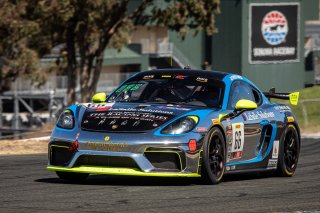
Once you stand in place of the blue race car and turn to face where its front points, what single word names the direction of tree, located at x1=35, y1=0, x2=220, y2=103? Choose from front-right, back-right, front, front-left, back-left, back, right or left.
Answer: back-right

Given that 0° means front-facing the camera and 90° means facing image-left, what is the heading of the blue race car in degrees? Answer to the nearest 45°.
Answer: approximately 45°

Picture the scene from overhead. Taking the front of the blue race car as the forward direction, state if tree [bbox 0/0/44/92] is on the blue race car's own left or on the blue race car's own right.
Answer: on the blue race car's own right
